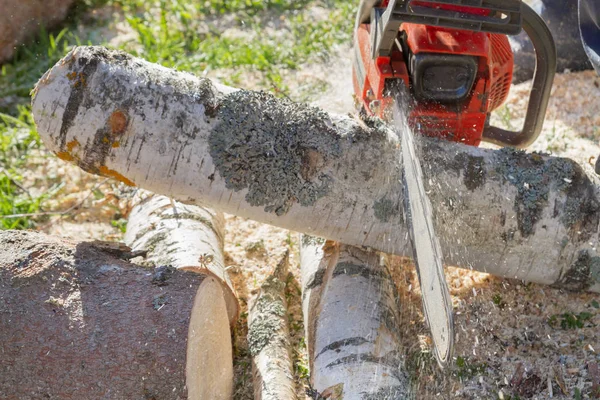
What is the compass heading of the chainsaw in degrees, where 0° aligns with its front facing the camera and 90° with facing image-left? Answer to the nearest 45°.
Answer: approximately 0°

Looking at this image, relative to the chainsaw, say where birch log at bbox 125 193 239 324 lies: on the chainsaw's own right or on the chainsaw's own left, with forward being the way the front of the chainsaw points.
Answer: on the chainsaw's own right
